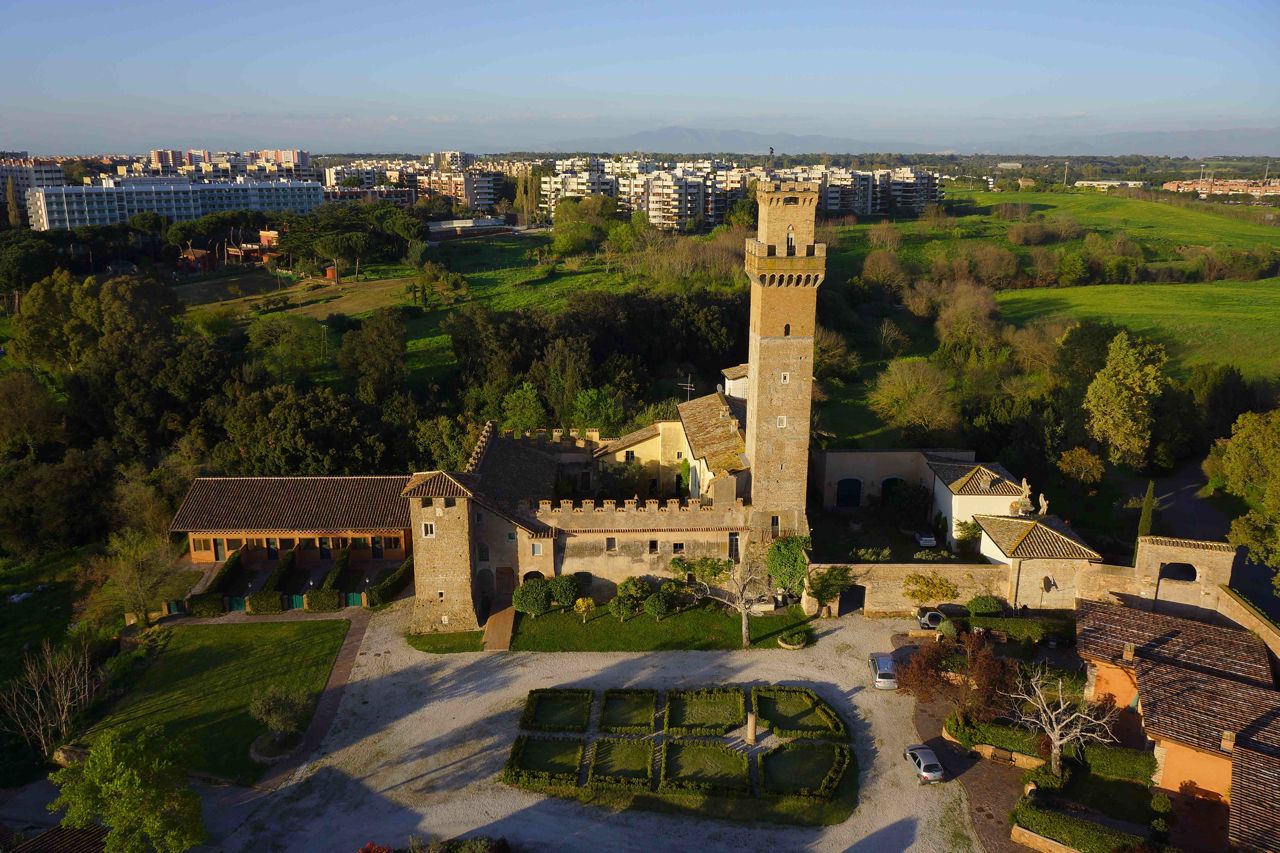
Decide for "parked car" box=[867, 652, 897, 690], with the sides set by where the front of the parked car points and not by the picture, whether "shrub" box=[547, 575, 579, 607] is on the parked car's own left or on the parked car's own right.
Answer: on the parked car's own left

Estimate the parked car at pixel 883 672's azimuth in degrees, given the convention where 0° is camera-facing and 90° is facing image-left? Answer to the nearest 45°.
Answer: approximately 180°

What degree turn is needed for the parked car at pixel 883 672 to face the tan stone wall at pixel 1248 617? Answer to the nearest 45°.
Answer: approximately 90° to its right

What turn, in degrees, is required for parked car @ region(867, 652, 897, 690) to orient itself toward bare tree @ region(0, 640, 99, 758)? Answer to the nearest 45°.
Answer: approximately 90° to its left

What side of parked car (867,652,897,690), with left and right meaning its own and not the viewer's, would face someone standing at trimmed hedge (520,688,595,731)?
left

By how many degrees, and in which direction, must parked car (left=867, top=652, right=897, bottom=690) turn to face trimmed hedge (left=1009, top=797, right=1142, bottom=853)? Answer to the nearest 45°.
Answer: approximately 135° to its right

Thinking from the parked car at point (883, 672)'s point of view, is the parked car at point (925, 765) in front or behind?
behind

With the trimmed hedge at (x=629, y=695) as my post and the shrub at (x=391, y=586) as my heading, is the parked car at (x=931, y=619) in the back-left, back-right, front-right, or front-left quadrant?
back-right

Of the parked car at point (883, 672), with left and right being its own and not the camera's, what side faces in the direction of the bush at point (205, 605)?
left

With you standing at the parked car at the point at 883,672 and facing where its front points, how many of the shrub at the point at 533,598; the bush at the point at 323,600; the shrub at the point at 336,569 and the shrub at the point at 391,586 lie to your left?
4

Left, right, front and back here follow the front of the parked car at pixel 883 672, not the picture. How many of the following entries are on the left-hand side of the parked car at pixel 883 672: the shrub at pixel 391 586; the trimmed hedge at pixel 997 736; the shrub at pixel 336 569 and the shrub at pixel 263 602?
3

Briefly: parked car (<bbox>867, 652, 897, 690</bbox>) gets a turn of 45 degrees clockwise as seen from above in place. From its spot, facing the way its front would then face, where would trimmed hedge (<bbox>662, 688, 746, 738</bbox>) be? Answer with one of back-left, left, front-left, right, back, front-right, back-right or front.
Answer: back
